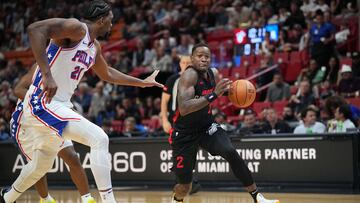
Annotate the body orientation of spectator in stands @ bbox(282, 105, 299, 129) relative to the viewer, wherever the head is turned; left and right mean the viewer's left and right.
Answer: facing the viewer and to the left of the viewer

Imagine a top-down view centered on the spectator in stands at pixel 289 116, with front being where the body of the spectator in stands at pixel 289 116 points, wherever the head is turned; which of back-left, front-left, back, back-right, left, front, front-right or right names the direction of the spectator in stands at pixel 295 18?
back-right

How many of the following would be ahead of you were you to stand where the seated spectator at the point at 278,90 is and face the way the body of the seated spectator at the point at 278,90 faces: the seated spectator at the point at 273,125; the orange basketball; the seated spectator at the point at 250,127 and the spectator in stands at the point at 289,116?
4

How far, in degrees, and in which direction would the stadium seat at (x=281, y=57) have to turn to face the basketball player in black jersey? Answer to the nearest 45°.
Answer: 0° — it already faces them

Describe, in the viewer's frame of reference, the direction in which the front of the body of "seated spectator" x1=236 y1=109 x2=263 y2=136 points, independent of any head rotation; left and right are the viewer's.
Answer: facing the viewer

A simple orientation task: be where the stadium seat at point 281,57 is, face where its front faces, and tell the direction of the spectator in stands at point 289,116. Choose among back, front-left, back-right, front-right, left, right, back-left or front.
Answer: front

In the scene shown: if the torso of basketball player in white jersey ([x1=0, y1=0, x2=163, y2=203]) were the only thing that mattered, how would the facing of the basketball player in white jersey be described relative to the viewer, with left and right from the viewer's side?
facing to the right of the viewer

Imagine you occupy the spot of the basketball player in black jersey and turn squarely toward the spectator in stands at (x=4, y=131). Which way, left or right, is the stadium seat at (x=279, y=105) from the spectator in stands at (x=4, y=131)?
right

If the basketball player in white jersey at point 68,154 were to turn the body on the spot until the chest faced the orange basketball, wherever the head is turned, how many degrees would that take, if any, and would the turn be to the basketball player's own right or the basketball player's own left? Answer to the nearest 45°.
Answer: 0° — they already face it

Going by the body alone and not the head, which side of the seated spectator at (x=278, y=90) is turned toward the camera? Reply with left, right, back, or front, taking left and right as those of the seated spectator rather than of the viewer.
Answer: front

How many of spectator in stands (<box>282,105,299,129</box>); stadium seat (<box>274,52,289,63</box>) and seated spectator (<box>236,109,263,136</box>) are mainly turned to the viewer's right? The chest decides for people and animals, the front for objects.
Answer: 0

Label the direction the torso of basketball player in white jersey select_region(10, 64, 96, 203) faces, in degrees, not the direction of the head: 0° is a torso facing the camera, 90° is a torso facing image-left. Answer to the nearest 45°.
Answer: approximately 270°
